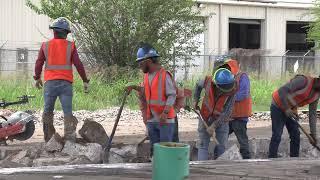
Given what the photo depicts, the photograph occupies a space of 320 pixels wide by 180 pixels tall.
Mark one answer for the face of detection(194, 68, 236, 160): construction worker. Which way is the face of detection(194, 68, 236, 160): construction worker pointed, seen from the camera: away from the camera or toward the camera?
toward the camera

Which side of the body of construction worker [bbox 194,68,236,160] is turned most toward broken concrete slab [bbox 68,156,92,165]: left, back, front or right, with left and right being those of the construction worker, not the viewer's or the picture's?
right

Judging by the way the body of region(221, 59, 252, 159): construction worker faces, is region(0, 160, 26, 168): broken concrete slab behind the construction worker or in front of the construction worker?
in front

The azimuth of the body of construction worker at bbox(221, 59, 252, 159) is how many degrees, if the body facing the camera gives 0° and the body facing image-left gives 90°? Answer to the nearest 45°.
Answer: approximately 90°

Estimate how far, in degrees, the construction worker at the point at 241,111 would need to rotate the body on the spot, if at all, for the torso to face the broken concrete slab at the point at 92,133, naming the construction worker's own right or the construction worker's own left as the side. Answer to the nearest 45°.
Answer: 0° — they already face it

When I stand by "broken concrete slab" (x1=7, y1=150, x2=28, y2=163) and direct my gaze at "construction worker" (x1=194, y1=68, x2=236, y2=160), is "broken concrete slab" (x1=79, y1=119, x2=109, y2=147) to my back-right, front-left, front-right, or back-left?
front-left

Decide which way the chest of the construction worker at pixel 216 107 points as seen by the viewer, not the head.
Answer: toward the camera
